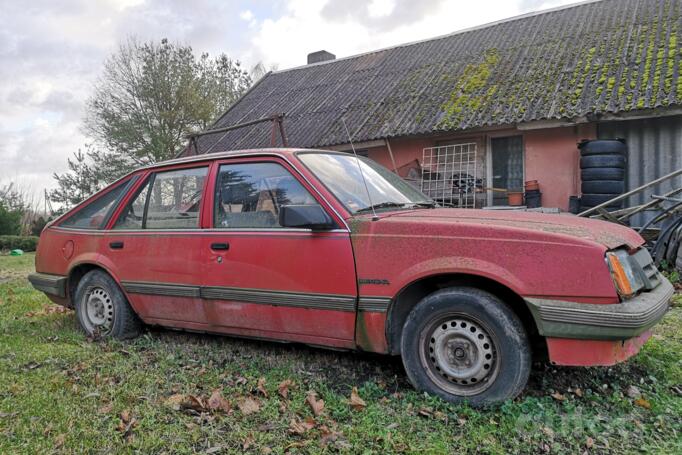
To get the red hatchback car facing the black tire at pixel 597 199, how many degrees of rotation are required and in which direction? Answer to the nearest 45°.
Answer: approximately 90° to its left

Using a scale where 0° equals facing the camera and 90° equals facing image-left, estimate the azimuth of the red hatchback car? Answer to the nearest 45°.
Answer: approximately 315°

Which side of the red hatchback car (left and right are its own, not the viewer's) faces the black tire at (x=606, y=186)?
left

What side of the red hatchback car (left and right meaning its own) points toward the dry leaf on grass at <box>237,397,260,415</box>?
right

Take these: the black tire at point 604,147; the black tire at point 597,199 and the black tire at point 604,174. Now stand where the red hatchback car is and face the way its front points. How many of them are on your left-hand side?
3

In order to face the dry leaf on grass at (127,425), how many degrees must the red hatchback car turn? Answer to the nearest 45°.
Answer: approximately 90° to its right

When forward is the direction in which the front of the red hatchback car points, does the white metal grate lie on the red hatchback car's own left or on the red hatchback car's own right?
on the red hatchback car's own left

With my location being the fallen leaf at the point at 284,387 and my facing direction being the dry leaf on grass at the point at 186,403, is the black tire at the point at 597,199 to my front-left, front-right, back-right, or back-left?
back-right

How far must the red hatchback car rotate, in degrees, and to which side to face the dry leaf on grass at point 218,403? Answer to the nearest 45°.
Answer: approximately 135° to its right

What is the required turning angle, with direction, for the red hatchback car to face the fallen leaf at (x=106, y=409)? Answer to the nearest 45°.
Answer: approximately 135° to its right

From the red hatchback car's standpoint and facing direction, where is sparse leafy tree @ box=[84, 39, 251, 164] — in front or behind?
behind

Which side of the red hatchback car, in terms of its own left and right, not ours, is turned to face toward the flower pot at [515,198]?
left
